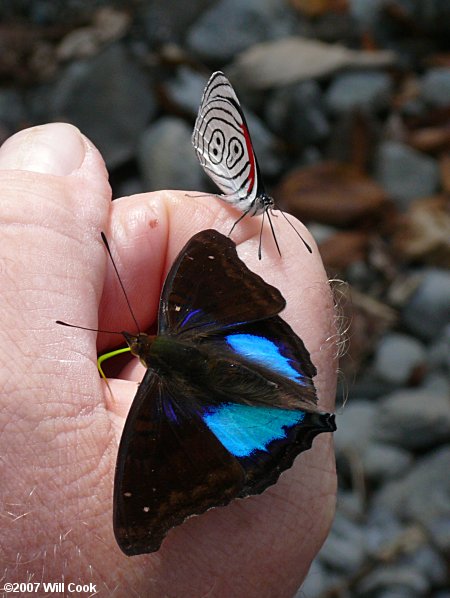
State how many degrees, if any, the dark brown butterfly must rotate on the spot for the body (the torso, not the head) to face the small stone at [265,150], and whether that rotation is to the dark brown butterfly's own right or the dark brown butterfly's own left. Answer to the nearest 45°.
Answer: approximately 90° to the dark brown butterfly's own right

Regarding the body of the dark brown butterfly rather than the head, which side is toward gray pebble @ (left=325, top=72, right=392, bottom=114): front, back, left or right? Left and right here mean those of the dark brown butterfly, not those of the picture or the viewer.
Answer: right

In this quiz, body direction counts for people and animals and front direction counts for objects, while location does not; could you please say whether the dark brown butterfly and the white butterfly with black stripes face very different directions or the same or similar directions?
very different directions

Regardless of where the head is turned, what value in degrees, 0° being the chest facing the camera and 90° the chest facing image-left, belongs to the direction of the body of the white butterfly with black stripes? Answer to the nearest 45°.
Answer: approximately 270°

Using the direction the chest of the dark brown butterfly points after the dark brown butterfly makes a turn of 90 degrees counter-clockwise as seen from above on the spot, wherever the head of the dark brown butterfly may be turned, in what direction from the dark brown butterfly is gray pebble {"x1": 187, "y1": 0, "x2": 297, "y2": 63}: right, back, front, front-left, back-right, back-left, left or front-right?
back

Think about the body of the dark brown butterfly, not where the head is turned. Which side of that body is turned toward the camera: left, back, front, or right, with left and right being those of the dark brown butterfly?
left

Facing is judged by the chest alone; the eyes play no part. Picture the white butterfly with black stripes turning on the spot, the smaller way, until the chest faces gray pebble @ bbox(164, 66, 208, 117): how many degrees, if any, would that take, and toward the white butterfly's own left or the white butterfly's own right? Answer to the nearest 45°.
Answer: approximately 90° to the white butterfly's own left

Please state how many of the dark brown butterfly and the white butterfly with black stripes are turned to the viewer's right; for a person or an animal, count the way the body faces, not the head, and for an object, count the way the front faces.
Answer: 1

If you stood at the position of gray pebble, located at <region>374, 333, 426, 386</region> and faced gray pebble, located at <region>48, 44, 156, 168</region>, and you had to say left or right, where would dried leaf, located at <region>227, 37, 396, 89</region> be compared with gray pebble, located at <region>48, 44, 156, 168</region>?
right

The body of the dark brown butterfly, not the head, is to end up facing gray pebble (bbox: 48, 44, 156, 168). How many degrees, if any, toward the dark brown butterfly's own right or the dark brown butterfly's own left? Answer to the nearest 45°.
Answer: approximately 90° to the dark brown butterfly's own right

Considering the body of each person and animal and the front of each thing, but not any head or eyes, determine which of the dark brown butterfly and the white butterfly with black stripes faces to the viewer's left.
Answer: the dark brown butterfly
